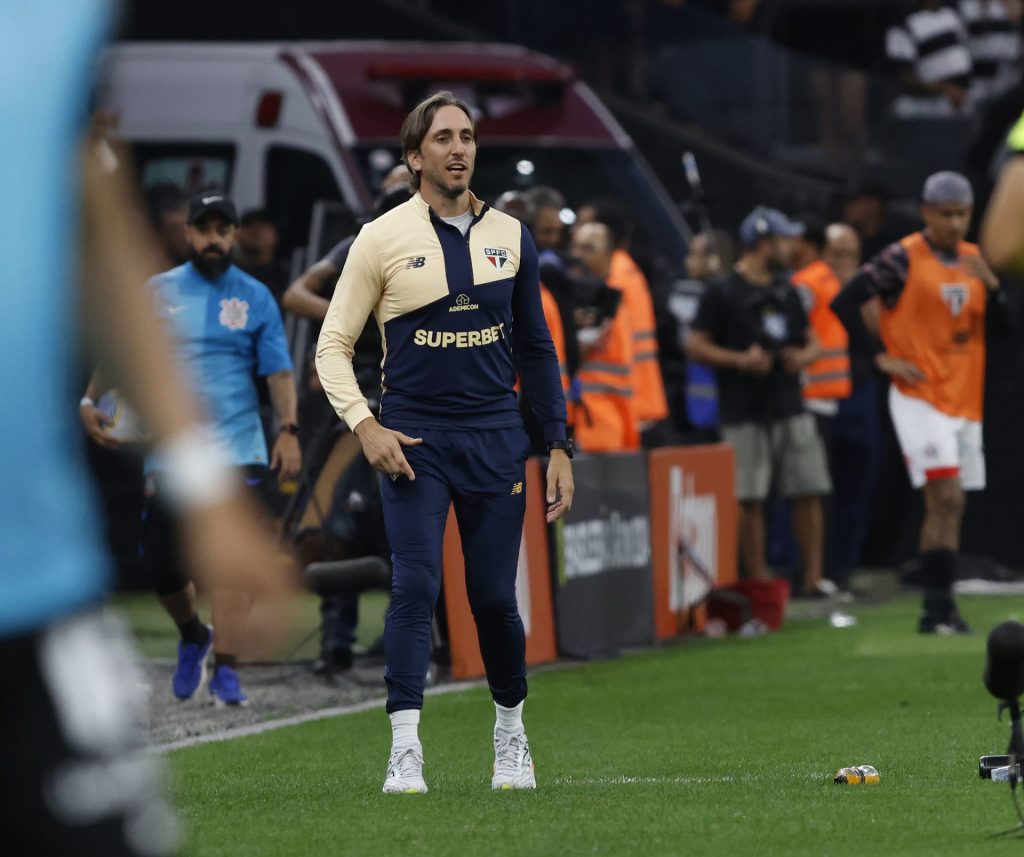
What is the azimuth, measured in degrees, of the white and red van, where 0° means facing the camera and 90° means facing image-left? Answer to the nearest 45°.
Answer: approximately 315°

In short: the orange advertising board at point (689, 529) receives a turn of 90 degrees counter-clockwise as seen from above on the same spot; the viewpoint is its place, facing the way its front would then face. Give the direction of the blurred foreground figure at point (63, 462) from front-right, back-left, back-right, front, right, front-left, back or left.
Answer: back-right

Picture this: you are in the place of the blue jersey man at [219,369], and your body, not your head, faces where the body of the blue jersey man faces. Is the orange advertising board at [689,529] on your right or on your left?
on your left

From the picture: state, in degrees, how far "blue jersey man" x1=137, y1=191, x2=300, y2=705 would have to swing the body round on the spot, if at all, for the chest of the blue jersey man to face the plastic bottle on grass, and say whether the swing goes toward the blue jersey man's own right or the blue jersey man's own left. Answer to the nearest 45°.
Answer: approximately 45° to the blue jersey man's own left

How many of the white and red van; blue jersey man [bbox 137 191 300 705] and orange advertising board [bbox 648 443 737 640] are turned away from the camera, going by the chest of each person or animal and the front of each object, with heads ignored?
0

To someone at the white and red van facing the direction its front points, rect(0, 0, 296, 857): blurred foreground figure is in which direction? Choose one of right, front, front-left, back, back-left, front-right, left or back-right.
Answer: front-right

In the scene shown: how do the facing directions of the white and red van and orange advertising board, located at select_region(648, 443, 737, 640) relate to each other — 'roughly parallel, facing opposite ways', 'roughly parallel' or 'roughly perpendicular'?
roughly parallel

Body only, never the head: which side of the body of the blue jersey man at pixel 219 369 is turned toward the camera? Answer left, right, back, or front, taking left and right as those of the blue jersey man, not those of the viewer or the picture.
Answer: front

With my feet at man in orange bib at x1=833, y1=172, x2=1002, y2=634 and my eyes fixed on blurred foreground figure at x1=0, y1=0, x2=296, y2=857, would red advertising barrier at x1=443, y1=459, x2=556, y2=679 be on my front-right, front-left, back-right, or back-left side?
front-right

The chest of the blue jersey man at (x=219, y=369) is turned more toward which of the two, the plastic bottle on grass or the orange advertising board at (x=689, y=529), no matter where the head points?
the plastic bottle on grass

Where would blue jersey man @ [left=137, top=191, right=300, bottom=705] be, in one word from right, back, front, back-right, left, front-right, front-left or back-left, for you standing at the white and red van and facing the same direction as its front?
front-right

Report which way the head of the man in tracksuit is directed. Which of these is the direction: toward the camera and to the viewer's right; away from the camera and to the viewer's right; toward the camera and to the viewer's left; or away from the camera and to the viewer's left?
toward the camera and to the viewer's right

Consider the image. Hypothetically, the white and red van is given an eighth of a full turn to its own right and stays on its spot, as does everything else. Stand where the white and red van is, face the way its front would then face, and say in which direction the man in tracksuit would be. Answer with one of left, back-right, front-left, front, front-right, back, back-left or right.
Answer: front
